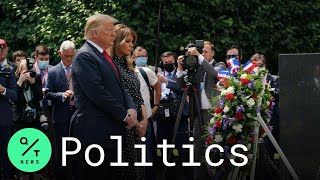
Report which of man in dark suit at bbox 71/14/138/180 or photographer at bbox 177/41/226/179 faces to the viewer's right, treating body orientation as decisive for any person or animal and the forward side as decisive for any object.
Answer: the man in dark suit

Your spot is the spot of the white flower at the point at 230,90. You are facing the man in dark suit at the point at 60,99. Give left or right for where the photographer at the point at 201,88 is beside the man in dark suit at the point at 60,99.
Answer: right

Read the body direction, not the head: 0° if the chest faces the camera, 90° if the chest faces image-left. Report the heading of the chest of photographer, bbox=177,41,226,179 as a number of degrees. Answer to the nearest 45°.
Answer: approximately 45°

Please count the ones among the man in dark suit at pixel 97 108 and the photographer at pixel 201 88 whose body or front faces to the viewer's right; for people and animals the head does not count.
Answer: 1

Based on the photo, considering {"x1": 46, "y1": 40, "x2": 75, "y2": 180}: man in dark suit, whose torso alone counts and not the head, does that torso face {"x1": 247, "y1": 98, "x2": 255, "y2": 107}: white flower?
yes

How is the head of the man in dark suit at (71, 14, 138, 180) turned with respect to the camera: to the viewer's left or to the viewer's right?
to the viewer's right

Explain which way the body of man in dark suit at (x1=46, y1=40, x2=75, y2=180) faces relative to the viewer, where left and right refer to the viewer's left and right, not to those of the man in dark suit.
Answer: facing the viewer and to the right of the viewer

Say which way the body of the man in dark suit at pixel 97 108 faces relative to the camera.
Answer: to the viewer's right

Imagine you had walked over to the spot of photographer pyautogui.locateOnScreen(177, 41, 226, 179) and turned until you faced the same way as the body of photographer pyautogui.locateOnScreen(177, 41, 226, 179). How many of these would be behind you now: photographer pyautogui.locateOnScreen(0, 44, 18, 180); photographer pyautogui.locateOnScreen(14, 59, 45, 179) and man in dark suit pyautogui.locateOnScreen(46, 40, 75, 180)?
0

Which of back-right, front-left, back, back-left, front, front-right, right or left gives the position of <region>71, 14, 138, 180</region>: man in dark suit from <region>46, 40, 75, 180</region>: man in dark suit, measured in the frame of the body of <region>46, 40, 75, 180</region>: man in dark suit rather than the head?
front-right

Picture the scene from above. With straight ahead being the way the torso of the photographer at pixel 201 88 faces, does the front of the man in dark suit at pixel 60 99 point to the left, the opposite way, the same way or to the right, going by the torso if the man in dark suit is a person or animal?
to the left

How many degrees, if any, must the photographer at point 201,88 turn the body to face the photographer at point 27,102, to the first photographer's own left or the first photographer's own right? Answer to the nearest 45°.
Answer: approximately 45° to the first photographer's own right

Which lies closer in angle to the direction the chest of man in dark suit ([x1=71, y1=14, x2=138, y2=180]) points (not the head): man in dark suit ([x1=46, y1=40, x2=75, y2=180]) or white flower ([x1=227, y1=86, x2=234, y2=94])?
the white flower

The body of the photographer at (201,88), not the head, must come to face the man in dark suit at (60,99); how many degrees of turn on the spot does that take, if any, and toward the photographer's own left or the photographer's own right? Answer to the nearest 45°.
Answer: approximately 45° to the photographer's own right

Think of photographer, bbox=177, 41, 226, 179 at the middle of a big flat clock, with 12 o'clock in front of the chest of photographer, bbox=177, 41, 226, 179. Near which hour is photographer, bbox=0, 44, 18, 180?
photographer, bbox=0, 44, 18, 180 is roughly at 1 o'clock from photographer, bbox=177, 41, 226, 179.
